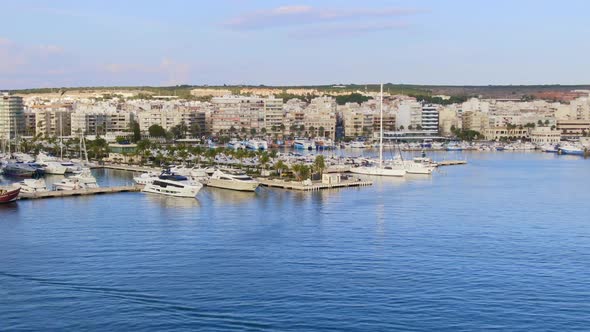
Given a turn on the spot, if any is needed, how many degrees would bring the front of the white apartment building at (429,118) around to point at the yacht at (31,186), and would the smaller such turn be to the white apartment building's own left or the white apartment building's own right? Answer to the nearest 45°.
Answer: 0° — it already faces it

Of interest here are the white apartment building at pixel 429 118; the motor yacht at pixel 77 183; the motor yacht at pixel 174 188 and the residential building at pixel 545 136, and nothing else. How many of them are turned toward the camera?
2

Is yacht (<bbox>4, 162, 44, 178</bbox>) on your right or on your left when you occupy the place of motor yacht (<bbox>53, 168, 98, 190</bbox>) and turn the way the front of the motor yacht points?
on your right

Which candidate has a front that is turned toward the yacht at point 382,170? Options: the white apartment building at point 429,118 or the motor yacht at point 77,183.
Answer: the white apartment building

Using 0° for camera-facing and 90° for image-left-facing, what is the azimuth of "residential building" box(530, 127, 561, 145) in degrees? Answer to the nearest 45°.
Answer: approximately 0°

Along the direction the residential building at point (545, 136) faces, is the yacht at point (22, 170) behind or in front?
in front

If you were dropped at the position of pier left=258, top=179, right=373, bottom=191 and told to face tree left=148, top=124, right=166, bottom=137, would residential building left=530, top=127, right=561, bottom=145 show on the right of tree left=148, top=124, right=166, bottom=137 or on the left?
right

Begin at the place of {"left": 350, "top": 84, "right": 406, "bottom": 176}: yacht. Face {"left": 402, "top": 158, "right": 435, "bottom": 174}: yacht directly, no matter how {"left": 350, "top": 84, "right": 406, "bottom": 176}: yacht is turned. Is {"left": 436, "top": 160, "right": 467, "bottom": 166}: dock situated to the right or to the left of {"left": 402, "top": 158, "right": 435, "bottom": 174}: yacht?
left

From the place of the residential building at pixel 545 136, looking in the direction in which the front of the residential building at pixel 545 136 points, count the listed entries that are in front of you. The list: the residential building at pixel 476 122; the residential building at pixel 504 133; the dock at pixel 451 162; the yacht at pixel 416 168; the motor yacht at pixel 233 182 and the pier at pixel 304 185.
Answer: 4
